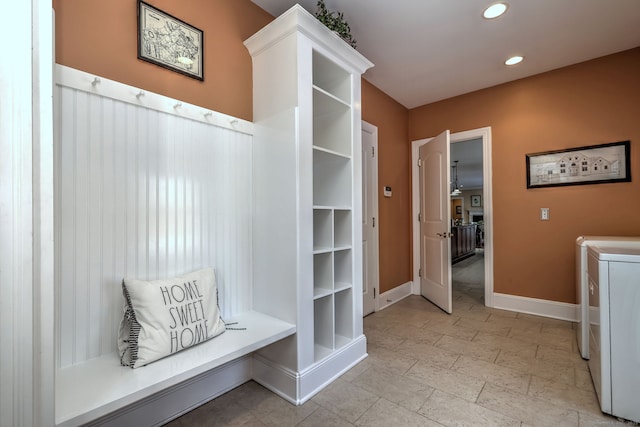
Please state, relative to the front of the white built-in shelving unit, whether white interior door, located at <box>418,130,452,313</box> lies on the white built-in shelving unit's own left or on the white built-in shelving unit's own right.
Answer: on the white built-in shelving unit's own left

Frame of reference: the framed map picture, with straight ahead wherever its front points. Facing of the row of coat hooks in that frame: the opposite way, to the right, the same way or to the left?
the same way

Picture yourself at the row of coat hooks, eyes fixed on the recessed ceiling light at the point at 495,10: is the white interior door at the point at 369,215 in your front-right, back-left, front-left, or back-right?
front-left

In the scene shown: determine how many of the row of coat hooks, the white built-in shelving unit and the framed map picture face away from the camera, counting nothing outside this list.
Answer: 0

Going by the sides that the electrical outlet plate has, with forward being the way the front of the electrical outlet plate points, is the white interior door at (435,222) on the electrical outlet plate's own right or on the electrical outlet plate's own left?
on the electrical outlet plate's own right

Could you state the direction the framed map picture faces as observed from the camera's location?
facing the viewer and to the right of the viewer

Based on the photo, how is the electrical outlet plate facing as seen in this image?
toward the camera

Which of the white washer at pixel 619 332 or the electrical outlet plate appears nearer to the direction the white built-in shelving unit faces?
the white washer

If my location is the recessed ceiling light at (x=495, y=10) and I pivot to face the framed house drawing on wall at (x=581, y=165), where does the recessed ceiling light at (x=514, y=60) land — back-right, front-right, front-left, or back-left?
front-left

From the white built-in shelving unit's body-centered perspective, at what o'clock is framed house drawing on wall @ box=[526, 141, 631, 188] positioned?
The framed house drawing on wall is roughly at 10 o'clock from the white built-in shelving unit.

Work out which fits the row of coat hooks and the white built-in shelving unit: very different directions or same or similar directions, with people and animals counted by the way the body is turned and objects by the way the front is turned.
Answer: same or similar directions

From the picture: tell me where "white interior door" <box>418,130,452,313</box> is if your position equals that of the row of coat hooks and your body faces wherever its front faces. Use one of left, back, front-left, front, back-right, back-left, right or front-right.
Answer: front-left

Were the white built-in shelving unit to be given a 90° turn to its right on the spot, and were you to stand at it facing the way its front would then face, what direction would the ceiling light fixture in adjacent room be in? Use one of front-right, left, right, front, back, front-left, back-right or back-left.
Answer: back

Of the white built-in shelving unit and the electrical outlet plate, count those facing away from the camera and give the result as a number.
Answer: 0

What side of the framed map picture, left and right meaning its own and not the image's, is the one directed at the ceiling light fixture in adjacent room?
left

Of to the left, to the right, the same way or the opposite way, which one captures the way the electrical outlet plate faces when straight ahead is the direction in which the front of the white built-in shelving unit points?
to the right
